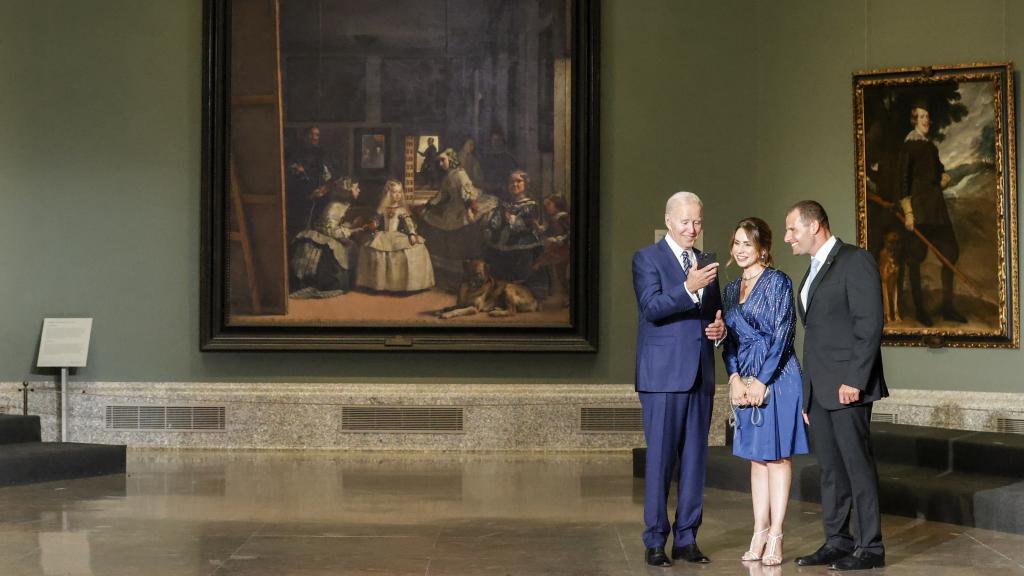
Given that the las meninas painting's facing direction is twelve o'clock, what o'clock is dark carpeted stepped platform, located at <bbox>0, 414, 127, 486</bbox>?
The dark carpeted stepped platform is roughly at 2 o'clock from the las meninas painting.

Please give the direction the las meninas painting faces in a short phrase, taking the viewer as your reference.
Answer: facing the viewer

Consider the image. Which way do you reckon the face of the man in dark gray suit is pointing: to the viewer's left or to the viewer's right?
to the viewer's left

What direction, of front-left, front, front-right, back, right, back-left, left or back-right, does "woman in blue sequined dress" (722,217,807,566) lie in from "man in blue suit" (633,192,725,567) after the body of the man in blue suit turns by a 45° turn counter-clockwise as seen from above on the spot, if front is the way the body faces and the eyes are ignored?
front

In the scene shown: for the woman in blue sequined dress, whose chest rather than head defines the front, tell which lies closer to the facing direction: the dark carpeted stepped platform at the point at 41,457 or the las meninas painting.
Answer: the dark carpeted stepped platform

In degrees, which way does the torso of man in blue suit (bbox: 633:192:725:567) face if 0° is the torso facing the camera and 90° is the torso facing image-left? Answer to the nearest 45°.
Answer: approximately 315°

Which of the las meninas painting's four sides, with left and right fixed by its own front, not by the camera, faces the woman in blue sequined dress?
front

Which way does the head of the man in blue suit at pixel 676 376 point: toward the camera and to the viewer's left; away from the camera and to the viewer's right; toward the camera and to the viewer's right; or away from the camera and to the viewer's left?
toward the camera and to the viewer's right

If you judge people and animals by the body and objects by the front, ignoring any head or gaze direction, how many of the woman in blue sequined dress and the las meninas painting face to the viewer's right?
0

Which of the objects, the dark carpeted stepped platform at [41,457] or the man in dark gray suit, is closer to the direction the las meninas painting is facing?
the man in dark gray suit

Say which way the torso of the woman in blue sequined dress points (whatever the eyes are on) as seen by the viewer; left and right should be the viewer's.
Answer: facing the viewer and to the left of the viewer

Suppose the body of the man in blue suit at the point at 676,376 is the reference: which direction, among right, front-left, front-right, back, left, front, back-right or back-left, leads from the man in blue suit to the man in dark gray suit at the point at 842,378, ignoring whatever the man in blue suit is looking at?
front-left

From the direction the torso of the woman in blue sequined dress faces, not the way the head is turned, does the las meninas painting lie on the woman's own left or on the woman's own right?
on the woman's own right
